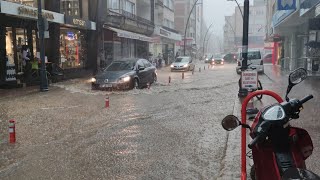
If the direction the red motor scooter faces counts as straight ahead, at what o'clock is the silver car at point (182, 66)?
The silver car is roughly at 1 o'clock from the red motor scooter.

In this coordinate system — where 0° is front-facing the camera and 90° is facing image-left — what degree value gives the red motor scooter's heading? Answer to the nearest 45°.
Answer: approximately 135°

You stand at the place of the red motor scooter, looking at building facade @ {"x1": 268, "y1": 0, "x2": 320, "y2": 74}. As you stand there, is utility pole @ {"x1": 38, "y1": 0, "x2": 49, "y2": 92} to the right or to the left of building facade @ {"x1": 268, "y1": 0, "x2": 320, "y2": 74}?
left

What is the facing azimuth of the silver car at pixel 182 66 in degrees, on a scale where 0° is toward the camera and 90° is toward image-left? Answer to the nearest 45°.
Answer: approximately 45°

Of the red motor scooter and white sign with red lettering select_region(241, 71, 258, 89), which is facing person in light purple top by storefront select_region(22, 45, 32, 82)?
the red motor scooter

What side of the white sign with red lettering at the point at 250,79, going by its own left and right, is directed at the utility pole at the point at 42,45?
right

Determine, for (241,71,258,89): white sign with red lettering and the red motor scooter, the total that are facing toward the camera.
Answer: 1

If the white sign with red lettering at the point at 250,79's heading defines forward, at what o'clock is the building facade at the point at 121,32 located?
The building facade is roughly at 5 o'clock from the white sign with red lettering.

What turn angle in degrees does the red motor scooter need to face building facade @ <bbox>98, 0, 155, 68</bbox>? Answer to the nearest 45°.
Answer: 0° — it already faces it

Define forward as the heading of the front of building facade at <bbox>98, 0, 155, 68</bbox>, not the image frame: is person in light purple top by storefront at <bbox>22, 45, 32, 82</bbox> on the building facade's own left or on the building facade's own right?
on the building facade's own right
